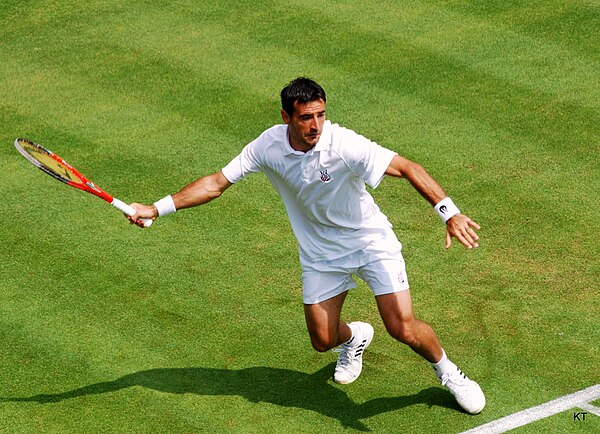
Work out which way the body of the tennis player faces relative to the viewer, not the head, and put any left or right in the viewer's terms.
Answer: facing the viewer
